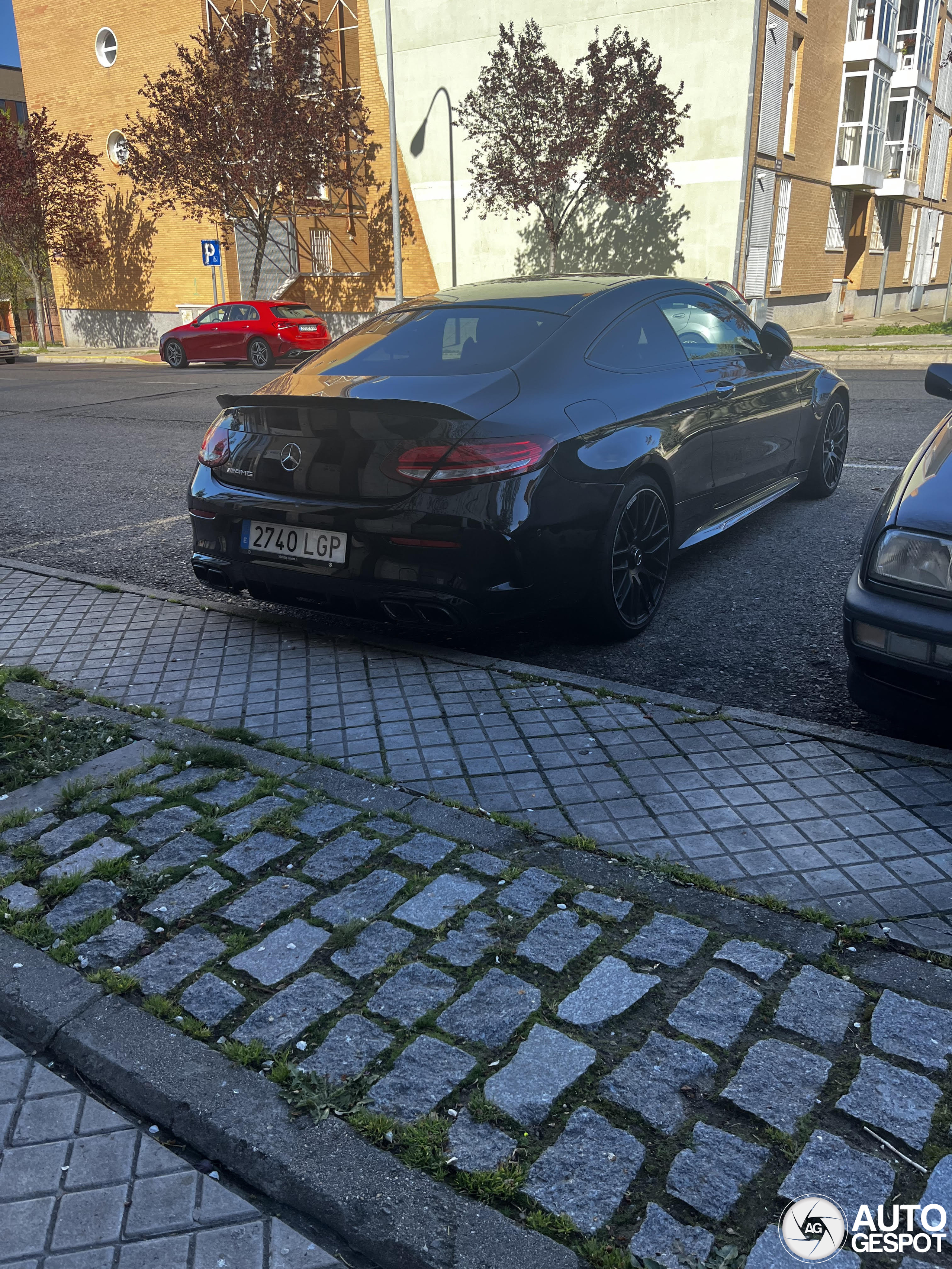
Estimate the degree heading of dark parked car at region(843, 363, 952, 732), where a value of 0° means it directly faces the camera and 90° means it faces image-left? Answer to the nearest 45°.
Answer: approximately 45°

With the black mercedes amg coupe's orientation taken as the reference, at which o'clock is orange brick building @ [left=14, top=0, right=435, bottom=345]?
The orange brick building is roughly at 10 o'clock from the black mercedes amg coupe.

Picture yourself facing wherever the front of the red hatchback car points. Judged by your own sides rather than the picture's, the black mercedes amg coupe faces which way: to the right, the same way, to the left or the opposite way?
to the right

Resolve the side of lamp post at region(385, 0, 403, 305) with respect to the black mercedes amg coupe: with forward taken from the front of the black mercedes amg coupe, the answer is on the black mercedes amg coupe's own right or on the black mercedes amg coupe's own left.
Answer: on the black mercedes amg coupe's own left

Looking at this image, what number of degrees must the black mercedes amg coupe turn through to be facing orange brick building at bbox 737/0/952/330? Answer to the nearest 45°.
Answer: approximately 45° to its left

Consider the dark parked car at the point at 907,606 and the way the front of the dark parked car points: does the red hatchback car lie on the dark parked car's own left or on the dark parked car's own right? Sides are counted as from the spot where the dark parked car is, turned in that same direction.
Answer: on the dark parked car's own right

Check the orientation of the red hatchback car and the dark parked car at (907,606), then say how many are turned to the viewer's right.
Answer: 0

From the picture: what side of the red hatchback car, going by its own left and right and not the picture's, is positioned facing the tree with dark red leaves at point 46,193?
front

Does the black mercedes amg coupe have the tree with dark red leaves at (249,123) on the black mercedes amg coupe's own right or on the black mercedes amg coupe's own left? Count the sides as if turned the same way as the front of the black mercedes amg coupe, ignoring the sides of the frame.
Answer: on the black mercedes amg coupe's own left

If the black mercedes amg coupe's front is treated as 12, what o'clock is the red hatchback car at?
The red hatchback car is roughly at 10 o'clock from the black mercedes amg coupe.

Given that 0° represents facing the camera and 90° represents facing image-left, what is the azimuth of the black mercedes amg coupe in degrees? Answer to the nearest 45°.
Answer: approximately 225°

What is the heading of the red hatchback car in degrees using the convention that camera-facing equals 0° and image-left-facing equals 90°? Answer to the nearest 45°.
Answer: approximately 135°

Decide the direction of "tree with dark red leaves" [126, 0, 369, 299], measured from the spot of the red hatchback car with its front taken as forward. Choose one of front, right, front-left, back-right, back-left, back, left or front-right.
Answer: front-right

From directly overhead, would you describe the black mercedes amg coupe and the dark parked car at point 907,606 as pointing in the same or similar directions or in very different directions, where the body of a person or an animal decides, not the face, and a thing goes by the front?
very different directions
